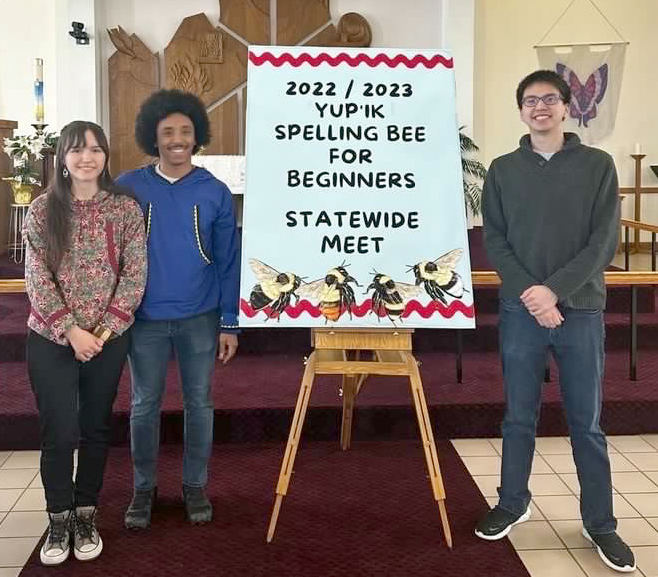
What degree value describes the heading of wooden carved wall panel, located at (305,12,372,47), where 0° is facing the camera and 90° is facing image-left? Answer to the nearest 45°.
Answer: approximately 0°

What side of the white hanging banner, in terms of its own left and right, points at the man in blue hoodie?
front

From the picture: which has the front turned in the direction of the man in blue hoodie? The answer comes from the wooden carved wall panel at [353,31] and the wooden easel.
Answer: the wooden carved wall panel

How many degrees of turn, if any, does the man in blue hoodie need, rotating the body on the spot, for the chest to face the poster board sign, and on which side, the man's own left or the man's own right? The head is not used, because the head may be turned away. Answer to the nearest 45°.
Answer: approximately 90° to the man's own left

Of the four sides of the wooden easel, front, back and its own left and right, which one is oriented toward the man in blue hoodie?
right

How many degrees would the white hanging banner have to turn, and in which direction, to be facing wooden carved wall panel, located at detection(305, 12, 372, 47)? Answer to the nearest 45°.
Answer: approximately 45° to its right

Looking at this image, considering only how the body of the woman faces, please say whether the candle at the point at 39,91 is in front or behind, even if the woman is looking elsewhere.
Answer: behind

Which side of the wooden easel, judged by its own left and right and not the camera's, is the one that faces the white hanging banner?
back

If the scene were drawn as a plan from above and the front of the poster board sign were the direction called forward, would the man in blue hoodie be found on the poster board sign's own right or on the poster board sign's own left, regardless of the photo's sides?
on the poster board sign's own right

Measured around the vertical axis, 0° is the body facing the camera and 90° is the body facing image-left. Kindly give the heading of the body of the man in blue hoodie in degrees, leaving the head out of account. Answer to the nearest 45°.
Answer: approximately 0°

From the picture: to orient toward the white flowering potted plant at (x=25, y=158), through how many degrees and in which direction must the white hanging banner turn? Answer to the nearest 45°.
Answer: approximately 45° to its right
